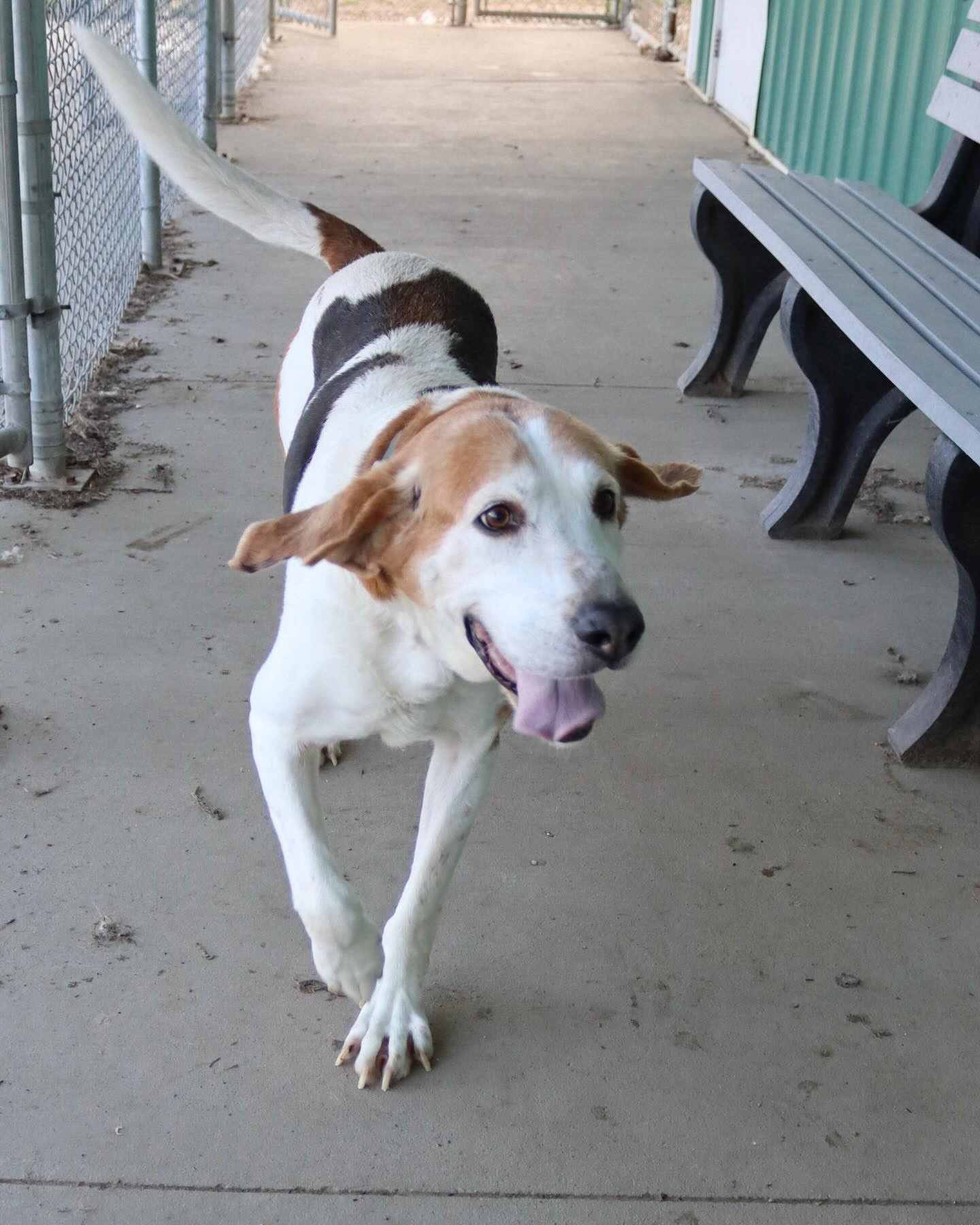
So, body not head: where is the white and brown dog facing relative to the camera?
toward the camera

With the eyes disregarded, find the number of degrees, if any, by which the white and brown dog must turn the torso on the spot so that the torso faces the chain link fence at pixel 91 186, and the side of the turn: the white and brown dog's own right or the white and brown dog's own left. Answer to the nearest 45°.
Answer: approximately 180°

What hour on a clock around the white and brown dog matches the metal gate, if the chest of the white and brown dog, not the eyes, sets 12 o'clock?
The metal gate is roughly at 6 o'clock from the white and brown dog.

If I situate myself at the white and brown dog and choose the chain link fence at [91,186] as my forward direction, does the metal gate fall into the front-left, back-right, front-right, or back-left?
front-right

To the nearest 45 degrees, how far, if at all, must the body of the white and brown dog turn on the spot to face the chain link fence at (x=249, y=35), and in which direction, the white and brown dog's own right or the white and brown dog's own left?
approximately 180°
